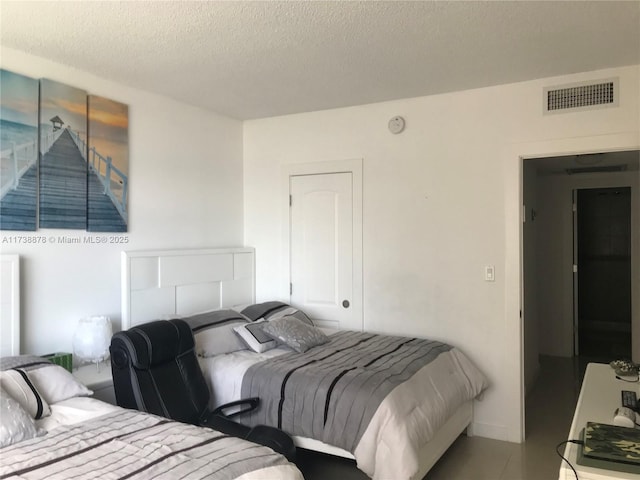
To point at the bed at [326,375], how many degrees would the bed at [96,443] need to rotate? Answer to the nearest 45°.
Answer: approximately 90° to its left

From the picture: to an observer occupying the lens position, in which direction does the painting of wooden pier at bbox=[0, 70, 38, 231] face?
facing the viewer and to the right of the viewer

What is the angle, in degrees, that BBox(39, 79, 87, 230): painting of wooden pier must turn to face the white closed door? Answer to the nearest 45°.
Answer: approximately 45° to its left

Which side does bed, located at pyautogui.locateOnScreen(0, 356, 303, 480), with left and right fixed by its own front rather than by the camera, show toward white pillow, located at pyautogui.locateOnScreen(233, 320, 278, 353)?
left

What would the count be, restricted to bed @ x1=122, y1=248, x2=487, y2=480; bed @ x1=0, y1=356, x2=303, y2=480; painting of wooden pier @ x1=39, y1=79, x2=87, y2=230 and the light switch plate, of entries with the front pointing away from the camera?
0

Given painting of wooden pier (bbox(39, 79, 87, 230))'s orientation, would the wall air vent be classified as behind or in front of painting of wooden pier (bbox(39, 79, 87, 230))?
in front

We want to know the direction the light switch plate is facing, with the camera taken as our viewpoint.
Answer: facing the viewer

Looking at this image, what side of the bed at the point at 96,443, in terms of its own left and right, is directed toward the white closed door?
left

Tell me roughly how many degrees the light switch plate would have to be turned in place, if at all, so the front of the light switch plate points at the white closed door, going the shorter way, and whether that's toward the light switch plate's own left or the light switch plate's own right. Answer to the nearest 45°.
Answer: approximately 90° to the light switch plate's own right
